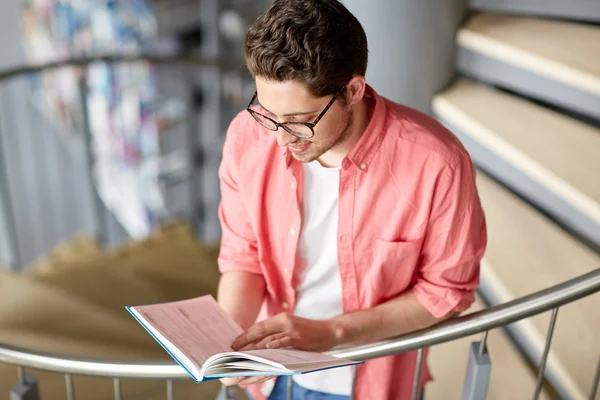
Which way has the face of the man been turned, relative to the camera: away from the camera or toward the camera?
toward the camera

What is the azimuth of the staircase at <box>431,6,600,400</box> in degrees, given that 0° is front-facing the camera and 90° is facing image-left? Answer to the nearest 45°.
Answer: approximately 45°

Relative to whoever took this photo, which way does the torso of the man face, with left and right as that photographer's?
facing the viewer and to the left of the viewer
